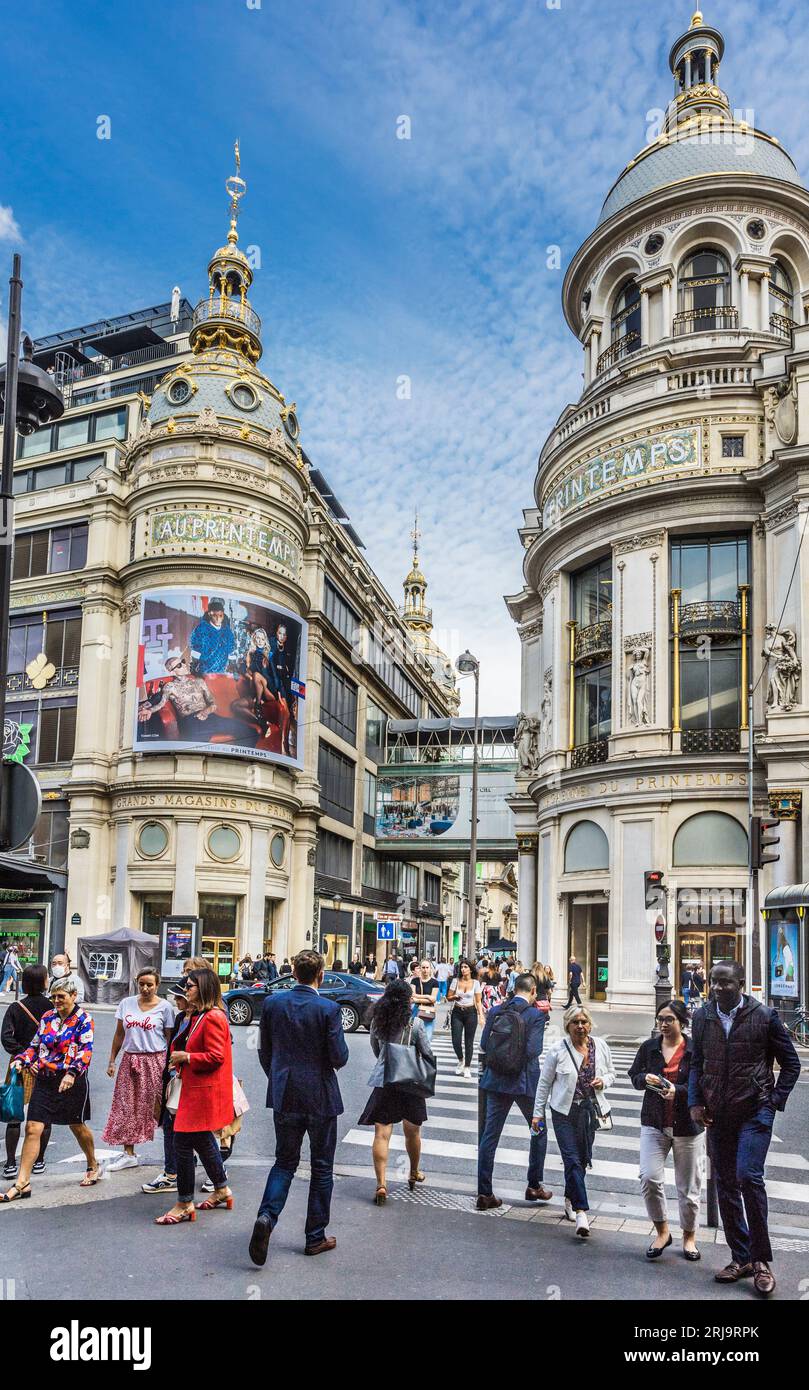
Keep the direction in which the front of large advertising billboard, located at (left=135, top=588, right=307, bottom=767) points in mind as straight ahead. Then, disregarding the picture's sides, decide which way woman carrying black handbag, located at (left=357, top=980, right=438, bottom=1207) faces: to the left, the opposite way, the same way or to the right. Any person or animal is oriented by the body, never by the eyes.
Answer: the opposite way

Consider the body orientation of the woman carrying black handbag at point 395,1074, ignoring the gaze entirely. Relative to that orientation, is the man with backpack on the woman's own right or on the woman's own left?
on the woman's own right

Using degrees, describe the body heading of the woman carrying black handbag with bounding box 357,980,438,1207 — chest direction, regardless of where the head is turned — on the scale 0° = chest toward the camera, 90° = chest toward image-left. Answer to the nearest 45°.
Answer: approximately 180°

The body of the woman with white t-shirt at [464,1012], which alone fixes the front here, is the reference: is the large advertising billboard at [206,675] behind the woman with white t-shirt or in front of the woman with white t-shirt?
behind

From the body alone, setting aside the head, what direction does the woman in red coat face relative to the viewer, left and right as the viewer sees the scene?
facing to the left of the viewer

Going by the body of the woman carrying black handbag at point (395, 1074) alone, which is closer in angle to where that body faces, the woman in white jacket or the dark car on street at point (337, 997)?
the dark car on street

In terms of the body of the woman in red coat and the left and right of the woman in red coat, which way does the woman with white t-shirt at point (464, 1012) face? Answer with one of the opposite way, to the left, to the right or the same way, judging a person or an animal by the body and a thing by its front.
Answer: to the left

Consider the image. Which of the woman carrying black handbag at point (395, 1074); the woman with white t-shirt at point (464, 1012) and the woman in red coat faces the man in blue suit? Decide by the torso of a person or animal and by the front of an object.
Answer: the woman with white t-shirt

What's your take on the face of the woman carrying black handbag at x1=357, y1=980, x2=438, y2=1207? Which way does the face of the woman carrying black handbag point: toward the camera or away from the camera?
away from the camera

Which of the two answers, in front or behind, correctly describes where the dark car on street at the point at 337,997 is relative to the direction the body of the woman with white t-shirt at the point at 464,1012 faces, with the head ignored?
behind
